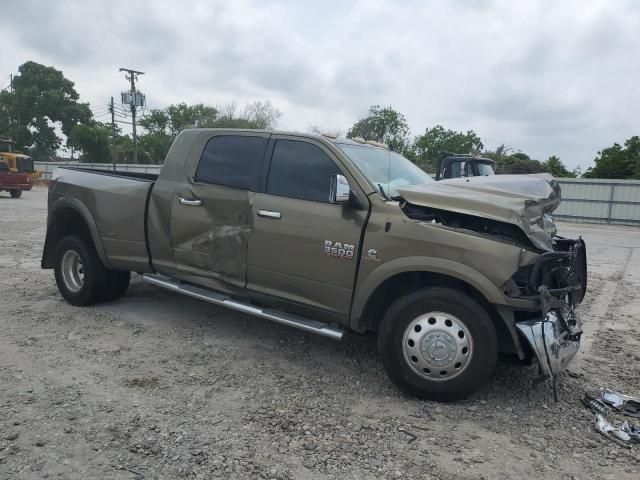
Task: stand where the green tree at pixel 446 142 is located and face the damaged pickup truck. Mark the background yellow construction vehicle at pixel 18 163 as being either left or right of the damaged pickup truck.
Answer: right

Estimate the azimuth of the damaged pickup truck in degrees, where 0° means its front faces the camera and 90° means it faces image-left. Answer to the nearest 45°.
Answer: approximately 315°

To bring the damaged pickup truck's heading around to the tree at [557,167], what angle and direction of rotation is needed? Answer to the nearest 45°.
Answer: approximately 90° to its left

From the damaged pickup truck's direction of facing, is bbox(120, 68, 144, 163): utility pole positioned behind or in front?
behind

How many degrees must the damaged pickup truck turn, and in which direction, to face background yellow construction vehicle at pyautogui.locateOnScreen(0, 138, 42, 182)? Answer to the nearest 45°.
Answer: approximately 180°

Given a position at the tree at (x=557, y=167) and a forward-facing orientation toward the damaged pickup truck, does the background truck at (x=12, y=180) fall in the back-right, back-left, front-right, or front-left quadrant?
front-right

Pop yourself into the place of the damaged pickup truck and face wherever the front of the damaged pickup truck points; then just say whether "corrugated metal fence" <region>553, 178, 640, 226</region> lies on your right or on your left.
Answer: on your left
